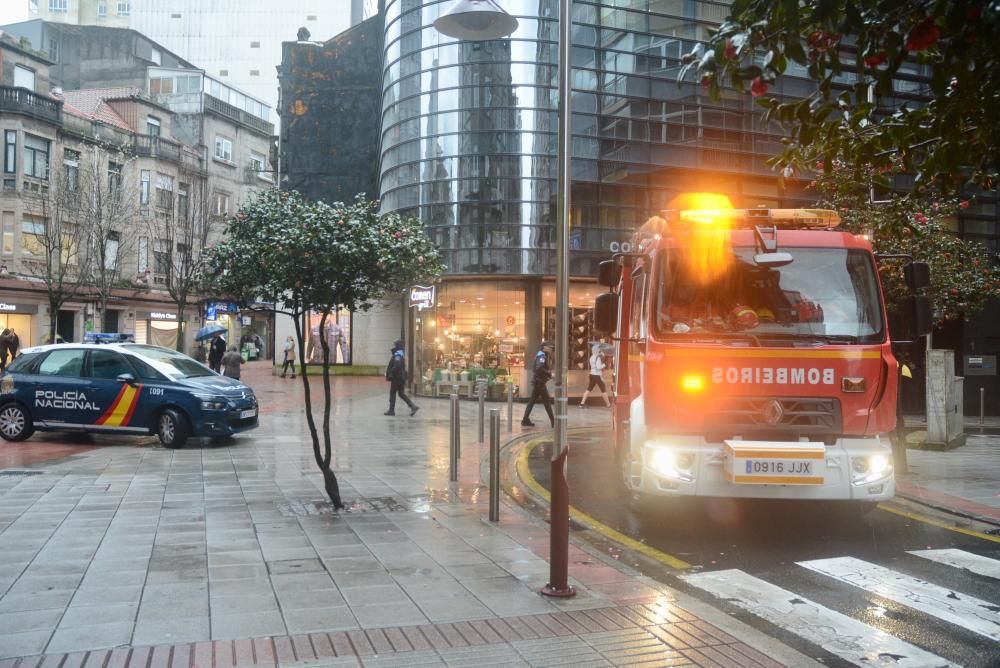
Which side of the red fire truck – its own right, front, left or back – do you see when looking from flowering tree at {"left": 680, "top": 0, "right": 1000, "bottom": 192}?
front

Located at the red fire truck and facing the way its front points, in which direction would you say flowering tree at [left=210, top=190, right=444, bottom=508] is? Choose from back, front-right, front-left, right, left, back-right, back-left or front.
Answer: right

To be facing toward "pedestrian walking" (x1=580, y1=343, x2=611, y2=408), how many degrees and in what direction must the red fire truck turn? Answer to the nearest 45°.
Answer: approximately 180°

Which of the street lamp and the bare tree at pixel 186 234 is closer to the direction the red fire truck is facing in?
the street lamp

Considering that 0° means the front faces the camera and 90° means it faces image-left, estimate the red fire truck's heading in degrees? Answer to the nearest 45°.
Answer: approximately 0°

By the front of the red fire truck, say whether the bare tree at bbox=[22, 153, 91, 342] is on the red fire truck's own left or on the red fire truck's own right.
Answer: on the red fire truck's own right

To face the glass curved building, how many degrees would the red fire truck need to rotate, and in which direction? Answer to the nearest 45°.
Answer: approximately 180°

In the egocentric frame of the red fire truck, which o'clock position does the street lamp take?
The street lamp is roughly at 1 o'clock from the red fire truck.
